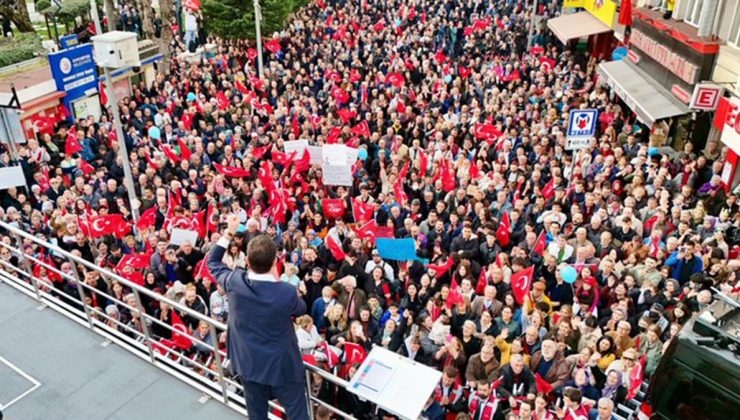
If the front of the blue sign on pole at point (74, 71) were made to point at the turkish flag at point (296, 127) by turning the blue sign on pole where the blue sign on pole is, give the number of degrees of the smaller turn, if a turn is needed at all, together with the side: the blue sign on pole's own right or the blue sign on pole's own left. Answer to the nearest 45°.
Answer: approximately 45° to the blue sign on pole's own left

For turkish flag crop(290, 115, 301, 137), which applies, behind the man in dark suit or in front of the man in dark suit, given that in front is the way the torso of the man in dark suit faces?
in front

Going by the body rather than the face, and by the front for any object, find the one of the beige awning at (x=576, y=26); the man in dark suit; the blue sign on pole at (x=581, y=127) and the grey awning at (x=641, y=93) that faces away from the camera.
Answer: the man in dark suit

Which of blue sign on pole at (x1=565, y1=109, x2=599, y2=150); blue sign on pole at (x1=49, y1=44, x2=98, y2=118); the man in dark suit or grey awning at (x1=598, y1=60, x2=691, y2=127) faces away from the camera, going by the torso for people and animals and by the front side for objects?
the man in dark suit

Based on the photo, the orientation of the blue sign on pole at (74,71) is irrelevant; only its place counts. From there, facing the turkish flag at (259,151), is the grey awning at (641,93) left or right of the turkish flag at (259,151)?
left

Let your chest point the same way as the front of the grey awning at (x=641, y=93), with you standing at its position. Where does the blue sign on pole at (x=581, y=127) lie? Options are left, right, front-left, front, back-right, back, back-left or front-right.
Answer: front-left

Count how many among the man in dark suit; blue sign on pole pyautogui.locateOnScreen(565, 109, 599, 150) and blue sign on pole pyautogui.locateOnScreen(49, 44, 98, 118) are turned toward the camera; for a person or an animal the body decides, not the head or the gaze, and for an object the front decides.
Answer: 2

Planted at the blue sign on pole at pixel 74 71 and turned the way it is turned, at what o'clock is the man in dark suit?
The man in dark suit is roughly at 12 o'clock from the blue sign on pole.

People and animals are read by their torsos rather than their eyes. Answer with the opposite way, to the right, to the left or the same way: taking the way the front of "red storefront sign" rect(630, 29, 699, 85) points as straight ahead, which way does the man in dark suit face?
to the right

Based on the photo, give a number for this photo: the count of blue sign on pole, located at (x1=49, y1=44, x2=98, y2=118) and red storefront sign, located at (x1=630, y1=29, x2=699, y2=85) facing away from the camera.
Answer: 0

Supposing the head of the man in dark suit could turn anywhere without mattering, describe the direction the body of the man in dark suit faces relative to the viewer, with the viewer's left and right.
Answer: facing away from the viewer

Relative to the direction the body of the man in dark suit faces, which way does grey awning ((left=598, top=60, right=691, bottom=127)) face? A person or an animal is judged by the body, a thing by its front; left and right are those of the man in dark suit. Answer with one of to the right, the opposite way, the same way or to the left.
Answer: to the left

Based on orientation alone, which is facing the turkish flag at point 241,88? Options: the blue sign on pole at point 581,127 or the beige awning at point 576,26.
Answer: the beige awning

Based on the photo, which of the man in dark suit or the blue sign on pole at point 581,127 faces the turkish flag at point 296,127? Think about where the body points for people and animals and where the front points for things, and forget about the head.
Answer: the man in dark suit
